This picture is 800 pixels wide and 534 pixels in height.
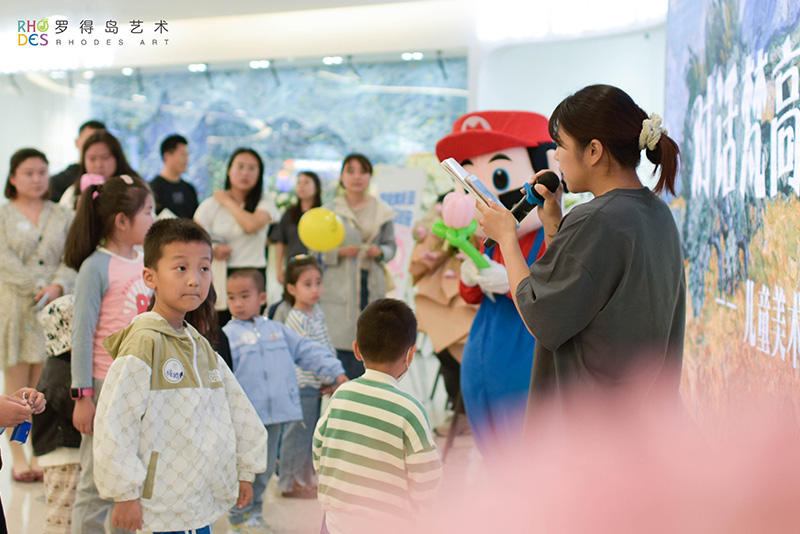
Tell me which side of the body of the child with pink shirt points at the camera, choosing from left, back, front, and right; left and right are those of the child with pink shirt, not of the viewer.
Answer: right

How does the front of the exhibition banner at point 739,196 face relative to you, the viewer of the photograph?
facing the viewer and to the left of the viewer

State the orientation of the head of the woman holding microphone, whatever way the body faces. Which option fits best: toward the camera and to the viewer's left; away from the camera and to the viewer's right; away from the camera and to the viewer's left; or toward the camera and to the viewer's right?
away from the camera and to the viewer's left

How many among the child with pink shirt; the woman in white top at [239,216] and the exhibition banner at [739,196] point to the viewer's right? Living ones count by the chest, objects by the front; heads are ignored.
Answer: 1

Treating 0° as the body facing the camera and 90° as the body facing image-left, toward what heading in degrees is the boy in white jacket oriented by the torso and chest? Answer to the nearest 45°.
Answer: approximately 315°

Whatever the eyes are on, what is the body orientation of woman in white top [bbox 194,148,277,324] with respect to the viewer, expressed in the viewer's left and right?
facing the viewer

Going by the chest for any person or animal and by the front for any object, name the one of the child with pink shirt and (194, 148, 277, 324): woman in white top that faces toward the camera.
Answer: the woman in white top

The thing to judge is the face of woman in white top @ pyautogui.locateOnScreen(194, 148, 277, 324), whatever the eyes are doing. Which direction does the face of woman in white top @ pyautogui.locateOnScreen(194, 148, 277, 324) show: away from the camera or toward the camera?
toward the camera

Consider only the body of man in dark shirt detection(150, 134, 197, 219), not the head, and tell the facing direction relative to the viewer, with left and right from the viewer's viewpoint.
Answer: facing the viewer and to the right of the viewer

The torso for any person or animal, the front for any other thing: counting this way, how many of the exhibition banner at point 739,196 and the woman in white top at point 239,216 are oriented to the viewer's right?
0

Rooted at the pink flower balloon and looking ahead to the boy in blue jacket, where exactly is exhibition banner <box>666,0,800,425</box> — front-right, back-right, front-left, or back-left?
back-left

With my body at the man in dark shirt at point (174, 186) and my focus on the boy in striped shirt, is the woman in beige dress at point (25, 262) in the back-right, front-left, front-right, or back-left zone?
front-right

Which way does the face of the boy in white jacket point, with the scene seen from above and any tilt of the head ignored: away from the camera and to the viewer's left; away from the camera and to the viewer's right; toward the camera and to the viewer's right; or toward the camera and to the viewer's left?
toward the camera and to the viewer's right
